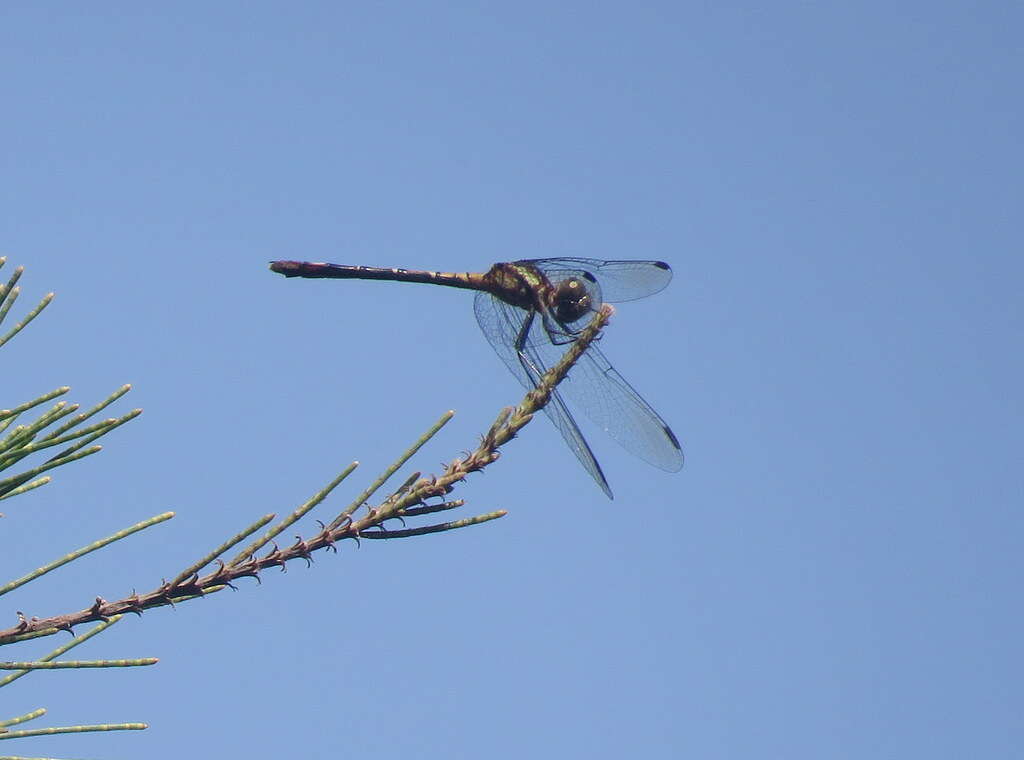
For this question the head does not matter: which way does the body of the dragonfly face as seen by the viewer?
to the viewer's right
